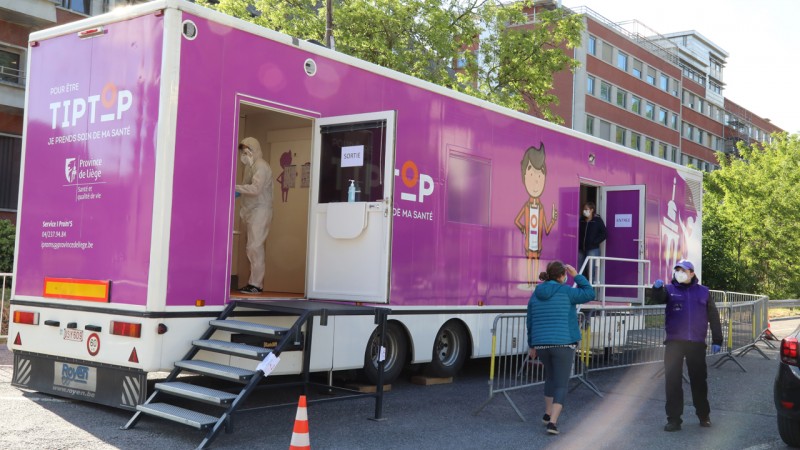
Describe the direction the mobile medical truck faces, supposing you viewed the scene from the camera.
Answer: facing away from the viewer and to the right of the viewer

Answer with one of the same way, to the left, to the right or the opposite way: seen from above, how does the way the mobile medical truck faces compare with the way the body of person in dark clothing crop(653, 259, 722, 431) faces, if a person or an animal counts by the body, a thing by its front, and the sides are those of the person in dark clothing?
the opposite way

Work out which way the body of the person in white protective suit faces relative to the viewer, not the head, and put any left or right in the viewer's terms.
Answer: facing to the left of the viewer

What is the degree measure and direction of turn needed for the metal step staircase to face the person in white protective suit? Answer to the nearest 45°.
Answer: approximately 135° to its right

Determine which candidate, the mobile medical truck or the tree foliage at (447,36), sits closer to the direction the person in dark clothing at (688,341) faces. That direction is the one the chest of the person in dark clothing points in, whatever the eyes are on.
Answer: the mobile medical truck

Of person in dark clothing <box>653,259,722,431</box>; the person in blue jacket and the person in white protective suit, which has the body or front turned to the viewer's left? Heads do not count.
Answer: the person in white protective suit

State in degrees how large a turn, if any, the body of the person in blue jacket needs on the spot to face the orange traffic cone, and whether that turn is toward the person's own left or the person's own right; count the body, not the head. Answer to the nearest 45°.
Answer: approximately 180°

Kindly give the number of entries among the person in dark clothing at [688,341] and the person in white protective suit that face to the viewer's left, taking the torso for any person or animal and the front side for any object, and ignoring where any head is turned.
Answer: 1

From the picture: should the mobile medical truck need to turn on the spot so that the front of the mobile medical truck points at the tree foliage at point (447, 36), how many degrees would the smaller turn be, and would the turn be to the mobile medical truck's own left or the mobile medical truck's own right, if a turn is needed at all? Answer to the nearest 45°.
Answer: approximately 45° to the mobile medical truck's own left

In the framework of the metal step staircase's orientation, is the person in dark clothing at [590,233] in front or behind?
behind
